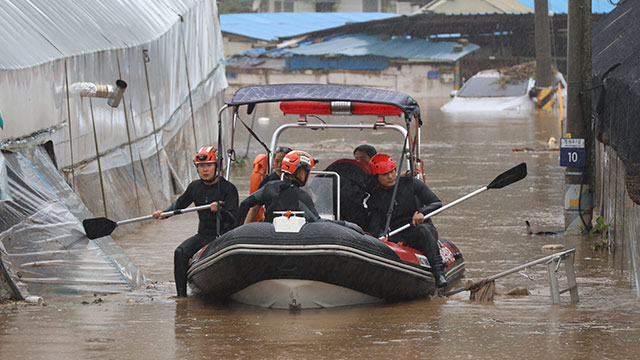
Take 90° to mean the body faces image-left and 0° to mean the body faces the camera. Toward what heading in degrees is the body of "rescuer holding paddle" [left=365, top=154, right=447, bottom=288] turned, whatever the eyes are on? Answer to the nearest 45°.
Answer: approximately 315°

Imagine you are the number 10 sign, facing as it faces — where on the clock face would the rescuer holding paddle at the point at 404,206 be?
The rescuer holding paddle is roughly at 1 o'clock from the number 10 sign.

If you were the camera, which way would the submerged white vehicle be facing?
facing the viewer and to the left of the viewer

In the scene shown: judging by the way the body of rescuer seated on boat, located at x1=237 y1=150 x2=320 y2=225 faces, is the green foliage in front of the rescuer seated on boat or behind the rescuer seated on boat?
in front

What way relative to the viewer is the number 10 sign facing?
toward the camera

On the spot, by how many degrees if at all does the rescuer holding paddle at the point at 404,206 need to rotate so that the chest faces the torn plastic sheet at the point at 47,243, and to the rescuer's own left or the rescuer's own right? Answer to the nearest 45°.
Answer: approximately 135° to the rescuer's own right

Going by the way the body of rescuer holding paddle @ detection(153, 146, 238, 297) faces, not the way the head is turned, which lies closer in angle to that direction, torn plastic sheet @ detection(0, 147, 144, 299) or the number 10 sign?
the torn plastic sheet

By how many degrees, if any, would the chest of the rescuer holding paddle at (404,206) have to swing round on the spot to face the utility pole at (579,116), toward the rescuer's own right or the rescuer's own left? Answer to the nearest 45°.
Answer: approximately 90° to the rescuer's own left

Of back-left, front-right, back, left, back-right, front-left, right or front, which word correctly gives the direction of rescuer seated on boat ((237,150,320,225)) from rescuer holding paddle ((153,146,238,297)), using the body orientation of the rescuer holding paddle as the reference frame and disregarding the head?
left

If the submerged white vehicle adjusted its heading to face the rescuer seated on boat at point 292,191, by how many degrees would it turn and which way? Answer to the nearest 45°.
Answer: approximately 45° to its left

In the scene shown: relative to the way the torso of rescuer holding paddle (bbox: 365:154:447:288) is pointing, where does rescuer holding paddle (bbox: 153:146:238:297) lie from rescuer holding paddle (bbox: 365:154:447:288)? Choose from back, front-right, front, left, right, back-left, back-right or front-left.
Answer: back-right

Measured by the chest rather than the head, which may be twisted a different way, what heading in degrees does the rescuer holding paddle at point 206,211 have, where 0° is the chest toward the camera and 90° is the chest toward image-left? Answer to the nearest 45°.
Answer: approximately 45°
